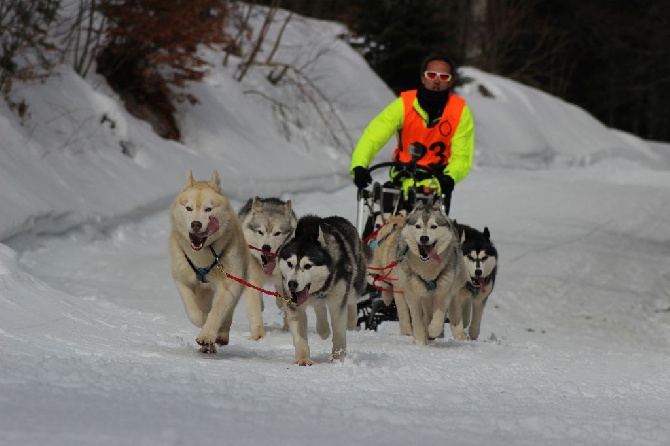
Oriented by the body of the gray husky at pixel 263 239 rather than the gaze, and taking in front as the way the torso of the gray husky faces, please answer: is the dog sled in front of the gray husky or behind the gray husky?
behind

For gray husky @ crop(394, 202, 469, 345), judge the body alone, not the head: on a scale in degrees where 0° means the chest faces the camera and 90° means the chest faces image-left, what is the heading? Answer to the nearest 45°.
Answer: approximately 0°

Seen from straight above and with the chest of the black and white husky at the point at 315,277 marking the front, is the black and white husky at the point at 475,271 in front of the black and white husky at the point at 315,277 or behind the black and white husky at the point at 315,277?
behind

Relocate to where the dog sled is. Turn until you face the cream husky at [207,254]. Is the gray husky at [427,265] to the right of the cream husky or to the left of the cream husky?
left
